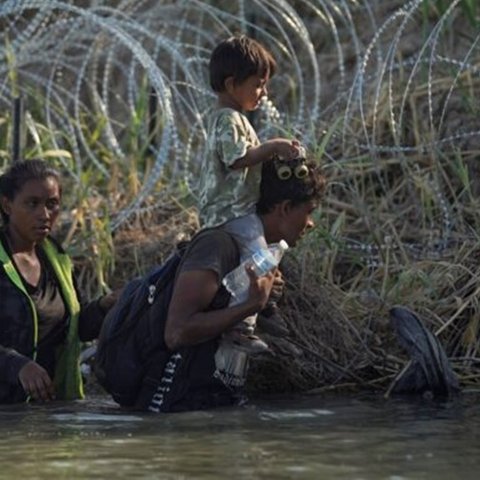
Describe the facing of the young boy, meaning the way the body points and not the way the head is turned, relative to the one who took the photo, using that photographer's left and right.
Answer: facing to the right of the viewer
